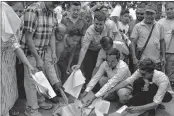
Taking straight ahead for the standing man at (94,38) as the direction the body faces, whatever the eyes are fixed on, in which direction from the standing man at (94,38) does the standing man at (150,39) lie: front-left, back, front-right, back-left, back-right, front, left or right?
left

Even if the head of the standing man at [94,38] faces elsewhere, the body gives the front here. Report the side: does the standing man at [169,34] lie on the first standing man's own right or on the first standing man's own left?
on the first standing man's own left

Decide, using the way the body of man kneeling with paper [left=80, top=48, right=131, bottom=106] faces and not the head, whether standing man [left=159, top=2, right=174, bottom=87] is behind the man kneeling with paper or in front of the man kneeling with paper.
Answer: behind

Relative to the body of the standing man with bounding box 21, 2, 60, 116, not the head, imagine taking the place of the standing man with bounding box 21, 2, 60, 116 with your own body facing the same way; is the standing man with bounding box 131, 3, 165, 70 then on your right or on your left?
on your left

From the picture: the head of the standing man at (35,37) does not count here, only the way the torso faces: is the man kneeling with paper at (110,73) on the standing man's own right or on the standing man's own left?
on the standing man's own left

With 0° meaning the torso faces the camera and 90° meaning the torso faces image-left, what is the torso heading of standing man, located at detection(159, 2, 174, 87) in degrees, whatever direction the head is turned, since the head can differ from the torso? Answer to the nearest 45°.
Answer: approximately 0°

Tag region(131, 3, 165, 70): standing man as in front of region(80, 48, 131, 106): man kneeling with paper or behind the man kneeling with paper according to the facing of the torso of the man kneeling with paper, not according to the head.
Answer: behind

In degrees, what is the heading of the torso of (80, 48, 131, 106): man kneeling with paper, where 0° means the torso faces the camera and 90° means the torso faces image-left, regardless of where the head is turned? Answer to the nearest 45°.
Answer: approximately 45°

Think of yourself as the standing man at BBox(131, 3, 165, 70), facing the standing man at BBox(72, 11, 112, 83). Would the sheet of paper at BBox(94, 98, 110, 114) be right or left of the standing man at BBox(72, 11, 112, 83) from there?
left
